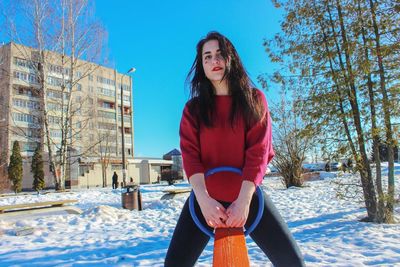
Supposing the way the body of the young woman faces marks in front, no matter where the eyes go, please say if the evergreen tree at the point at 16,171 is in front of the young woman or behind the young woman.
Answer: behind

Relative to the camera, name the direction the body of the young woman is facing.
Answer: toward the camera

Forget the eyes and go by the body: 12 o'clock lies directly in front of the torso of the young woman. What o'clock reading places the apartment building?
The apartment building is roughly at 5 o'clock from the young woman.

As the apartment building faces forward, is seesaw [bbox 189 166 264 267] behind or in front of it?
in front

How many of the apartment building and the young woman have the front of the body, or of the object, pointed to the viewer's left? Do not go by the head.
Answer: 0

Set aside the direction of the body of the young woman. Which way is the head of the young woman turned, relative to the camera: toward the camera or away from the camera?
toward the camera

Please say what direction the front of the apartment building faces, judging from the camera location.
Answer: facing the viewer and to the right of the viewer
